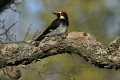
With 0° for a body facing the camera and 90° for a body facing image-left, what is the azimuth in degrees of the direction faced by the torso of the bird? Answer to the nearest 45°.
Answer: approximately 270°
